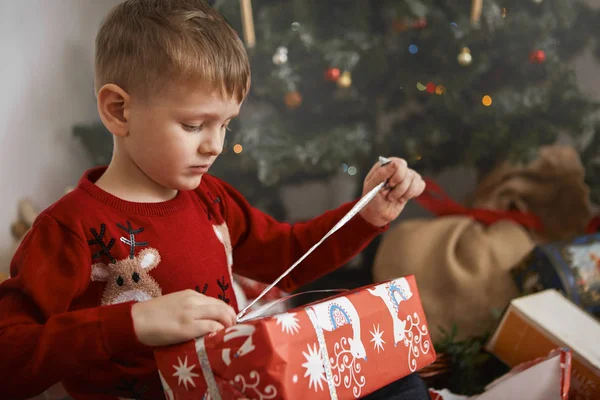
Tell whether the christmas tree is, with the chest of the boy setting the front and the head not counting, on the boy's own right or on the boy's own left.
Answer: on the boy's own left

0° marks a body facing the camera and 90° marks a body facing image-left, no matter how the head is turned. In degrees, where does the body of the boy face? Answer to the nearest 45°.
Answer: approximately 315°

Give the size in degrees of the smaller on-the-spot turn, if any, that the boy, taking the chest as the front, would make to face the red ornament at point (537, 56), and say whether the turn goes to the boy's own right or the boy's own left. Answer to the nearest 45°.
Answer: approximately 90° to the boy's own left

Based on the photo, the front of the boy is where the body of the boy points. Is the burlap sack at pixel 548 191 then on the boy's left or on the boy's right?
on the boy's left

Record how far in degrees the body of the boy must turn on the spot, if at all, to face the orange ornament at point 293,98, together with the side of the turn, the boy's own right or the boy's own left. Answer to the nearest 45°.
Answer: approximately 135° to the boy's own left

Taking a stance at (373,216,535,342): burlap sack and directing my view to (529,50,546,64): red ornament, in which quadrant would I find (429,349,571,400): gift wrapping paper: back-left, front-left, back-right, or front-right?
back-right

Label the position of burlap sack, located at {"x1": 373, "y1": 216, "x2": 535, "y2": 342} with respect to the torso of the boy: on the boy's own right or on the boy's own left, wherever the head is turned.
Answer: on the boy's own left

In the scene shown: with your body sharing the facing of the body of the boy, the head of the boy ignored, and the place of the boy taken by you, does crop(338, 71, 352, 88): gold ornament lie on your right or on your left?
on your left

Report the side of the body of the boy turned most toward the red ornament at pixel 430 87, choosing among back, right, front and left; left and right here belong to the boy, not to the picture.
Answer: left
